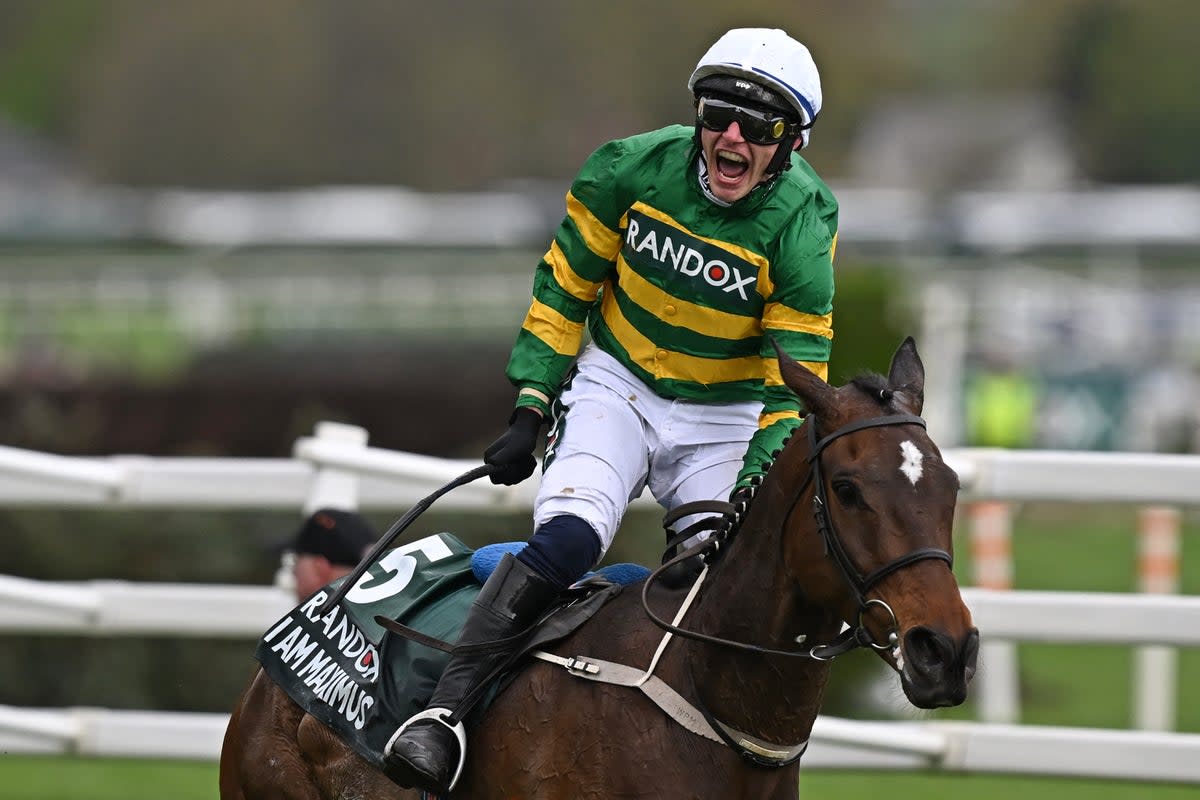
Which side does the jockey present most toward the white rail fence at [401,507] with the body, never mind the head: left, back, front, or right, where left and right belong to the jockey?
back

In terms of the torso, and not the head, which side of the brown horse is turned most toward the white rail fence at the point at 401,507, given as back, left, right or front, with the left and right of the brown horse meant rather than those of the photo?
back

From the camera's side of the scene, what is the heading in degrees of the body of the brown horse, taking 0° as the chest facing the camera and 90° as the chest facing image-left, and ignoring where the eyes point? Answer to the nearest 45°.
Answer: approximately 315°
